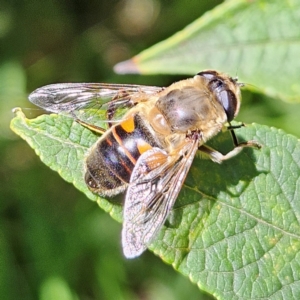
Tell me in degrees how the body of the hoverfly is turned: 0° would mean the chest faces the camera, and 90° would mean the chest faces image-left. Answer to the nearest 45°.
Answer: approximately 225°

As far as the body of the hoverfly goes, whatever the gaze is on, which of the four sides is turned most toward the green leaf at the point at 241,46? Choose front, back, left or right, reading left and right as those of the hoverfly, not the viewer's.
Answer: front
